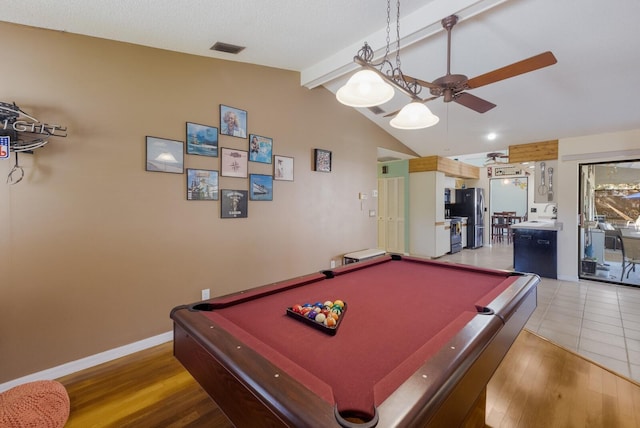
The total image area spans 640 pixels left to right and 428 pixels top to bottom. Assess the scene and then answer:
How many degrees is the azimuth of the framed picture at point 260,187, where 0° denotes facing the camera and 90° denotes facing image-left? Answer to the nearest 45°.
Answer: approximately 315°

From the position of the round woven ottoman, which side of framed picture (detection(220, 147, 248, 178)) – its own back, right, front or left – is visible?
right

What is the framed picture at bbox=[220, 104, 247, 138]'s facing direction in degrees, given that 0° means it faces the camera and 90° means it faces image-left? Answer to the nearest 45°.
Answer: approximately 315°

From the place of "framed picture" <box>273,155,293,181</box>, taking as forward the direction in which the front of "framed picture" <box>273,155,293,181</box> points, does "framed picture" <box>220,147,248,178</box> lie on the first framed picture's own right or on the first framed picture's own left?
on the first framed picture's own right

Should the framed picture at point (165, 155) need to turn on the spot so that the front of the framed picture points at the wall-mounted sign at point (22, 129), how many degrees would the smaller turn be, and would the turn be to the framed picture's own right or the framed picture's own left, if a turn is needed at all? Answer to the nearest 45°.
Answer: approximately 90° to the framed picture's own right

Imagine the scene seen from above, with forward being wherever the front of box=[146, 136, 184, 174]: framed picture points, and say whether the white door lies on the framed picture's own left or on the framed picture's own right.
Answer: on the framed picture's own left

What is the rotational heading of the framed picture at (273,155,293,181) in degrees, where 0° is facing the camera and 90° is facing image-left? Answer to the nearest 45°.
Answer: approximately 315°
